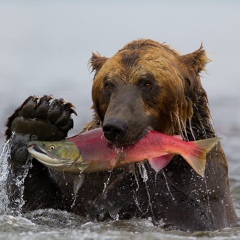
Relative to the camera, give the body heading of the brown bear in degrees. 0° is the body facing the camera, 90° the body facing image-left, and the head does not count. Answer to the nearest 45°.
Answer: approximately 45°
